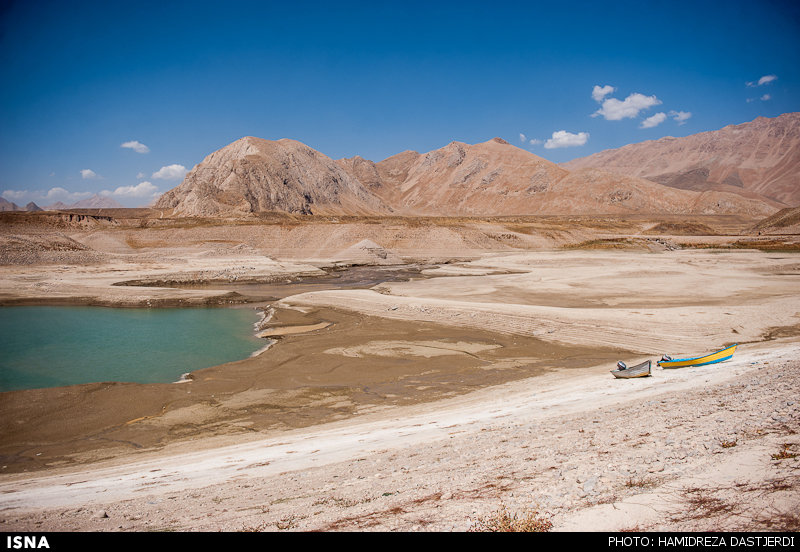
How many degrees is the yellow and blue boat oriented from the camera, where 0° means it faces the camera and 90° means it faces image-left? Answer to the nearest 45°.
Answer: approximately 270°
